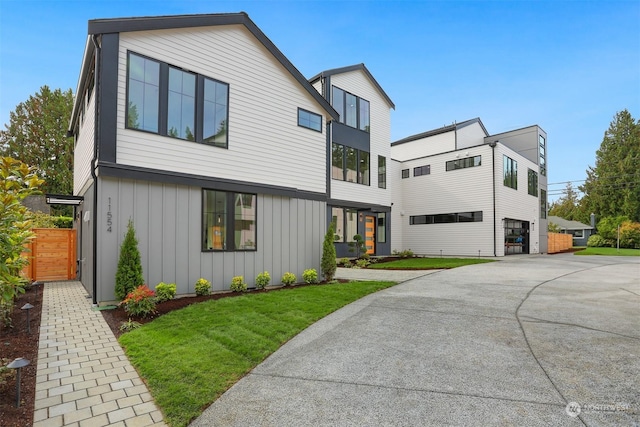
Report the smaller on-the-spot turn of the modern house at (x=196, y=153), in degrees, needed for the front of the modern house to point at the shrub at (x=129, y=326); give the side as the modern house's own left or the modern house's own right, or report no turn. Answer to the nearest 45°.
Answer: approximately 45° to the modern house's own right

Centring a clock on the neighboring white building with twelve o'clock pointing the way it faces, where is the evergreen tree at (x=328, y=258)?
The evergreen tree is roughly at 2 o'clock from the neighboring white building.

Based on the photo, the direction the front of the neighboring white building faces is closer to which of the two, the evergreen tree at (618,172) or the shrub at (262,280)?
the shrub

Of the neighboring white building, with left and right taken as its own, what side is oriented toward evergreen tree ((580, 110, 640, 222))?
left

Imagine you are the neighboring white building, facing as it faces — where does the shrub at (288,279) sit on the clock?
The shrub is roughly at 2 o'clock from the neighboring white building.

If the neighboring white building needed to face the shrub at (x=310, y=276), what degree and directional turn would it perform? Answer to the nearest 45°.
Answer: approximately 45° to its right

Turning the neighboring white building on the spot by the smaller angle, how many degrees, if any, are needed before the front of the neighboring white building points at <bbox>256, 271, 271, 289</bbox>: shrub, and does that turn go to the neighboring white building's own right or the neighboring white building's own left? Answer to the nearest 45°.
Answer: approximately 45° to the neighboring white building's own right

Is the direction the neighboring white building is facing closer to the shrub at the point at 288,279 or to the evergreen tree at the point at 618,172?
the shrub

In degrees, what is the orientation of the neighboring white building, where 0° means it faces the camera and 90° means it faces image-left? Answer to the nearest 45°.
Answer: approximately 315°
